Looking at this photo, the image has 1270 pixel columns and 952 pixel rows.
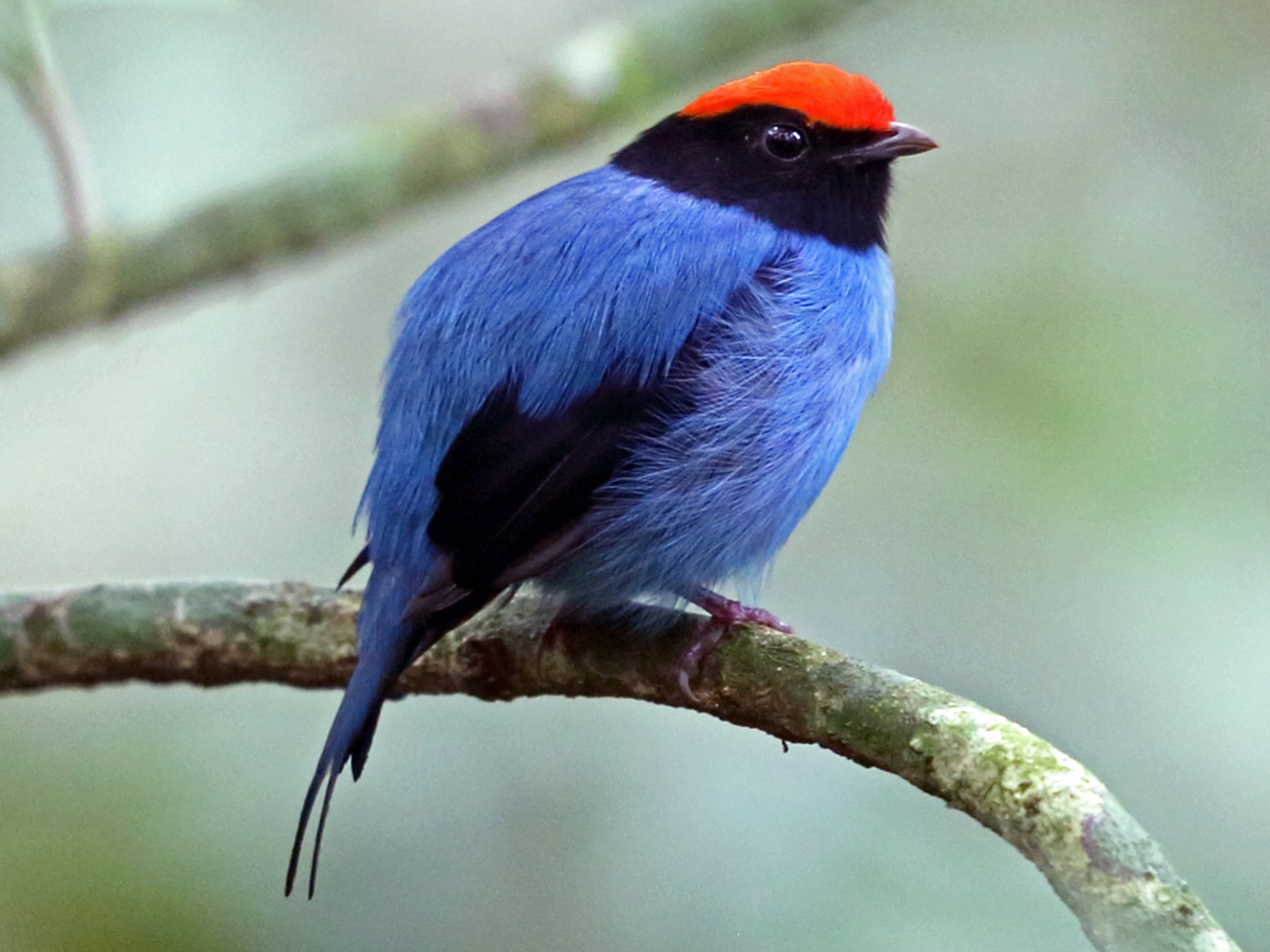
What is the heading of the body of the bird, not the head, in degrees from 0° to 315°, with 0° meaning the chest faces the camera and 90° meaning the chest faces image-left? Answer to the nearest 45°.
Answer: approximately 270°

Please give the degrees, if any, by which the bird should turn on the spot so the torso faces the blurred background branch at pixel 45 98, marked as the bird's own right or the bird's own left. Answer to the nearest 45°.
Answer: approximately 135° to the bird's own left
